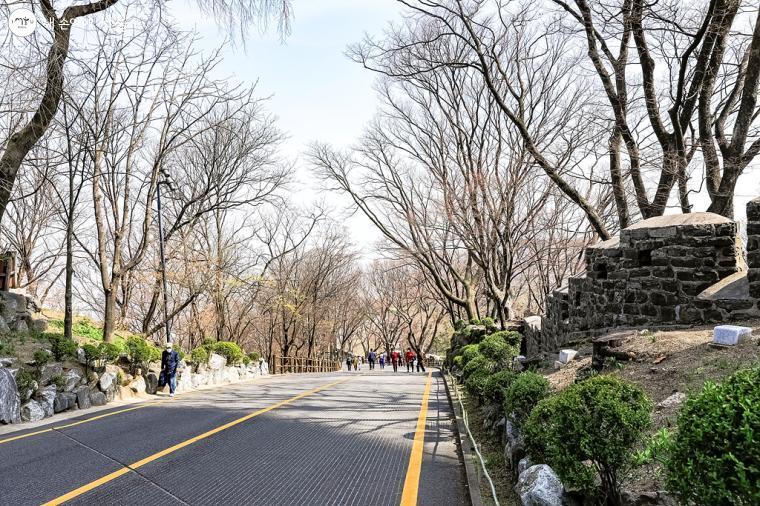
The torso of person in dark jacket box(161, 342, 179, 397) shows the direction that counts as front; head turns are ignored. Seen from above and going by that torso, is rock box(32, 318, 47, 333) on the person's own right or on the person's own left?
on the person's own right

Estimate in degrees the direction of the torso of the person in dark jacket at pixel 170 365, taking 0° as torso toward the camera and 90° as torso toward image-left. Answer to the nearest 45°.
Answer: approximately 0°

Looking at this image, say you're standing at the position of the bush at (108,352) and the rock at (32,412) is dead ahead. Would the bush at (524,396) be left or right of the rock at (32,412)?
left

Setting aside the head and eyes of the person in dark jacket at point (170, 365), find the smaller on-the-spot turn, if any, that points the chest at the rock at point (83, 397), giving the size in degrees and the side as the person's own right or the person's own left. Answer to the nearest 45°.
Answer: approximately 45° to the person's own right

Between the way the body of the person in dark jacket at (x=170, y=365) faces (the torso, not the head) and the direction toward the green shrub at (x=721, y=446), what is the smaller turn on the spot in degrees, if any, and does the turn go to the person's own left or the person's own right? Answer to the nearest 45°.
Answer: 0° — they already face it

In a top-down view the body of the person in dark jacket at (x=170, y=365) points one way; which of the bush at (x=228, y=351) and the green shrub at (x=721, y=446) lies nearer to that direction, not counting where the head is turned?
the green shrub

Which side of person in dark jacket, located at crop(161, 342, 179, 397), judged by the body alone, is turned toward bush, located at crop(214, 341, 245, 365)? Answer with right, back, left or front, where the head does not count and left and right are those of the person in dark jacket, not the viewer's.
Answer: back
